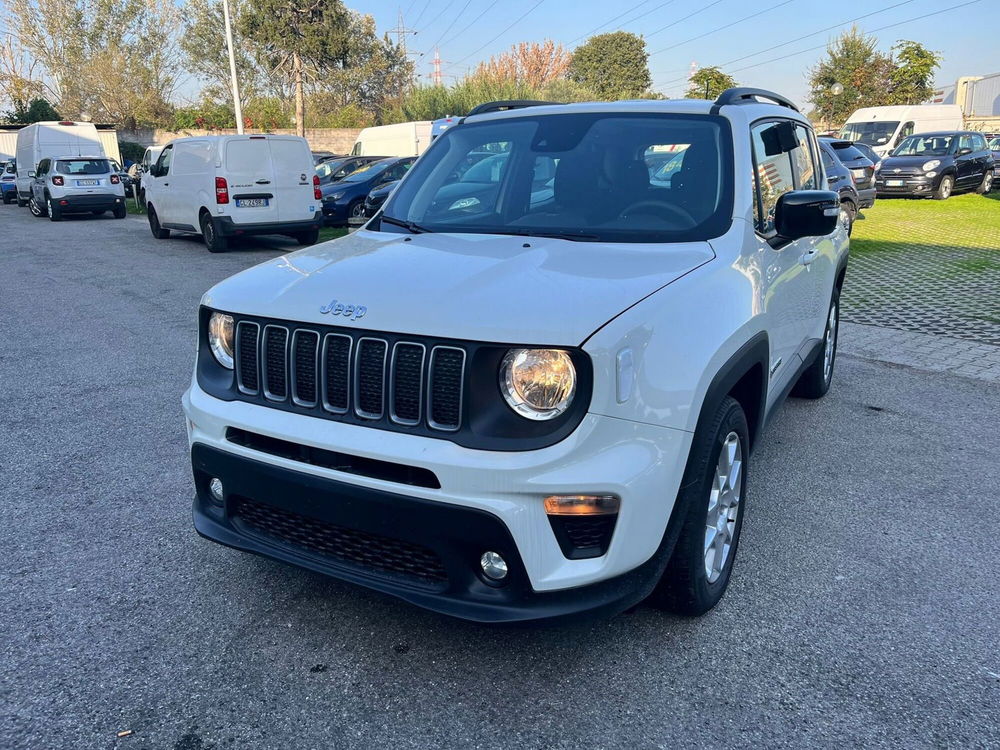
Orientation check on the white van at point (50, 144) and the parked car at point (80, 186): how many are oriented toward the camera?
0

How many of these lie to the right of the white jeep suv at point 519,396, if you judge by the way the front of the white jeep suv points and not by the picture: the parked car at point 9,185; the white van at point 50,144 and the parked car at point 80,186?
3

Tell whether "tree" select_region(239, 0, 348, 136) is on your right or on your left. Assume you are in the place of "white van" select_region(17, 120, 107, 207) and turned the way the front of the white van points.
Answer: on your right

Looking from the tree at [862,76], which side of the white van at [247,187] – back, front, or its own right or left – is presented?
right

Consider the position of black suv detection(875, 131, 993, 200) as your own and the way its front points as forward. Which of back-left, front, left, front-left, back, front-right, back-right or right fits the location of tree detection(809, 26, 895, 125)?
back-right

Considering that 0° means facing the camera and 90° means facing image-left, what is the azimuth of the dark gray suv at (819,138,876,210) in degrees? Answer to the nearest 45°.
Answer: approximately 135°

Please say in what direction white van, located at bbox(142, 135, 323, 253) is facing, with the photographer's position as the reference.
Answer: facing away from the viewer and to the left of the viewer

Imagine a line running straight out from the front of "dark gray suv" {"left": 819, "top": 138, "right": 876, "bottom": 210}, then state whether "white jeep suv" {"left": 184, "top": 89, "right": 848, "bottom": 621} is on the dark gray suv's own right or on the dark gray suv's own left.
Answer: on the dark gray suv's own left
